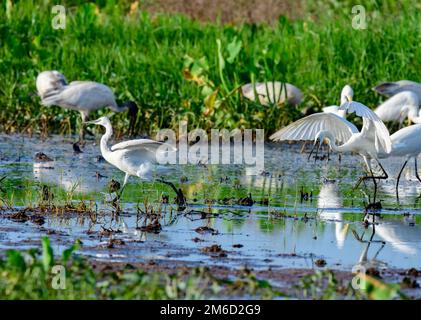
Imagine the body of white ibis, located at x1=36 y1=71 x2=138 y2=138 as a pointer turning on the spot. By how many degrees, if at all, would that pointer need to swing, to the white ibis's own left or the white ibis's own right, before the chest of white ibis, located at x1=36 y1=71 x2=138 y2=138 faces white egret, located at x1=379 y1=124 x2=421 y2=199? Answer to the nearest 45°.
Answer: approximately 45° to the white ibis's own right

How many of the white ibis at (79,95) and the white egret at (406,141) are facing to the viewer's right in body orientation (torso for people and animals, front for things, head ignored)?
2

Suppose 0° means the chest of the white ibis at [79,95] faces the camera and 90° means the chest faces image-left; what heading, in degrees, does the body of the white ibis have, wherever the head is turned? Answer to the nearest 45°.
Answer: approximately 270°

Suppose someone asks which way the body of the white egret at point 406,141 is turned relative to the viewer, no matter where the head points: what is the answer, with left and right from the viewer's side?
facing to the right of the viewer
